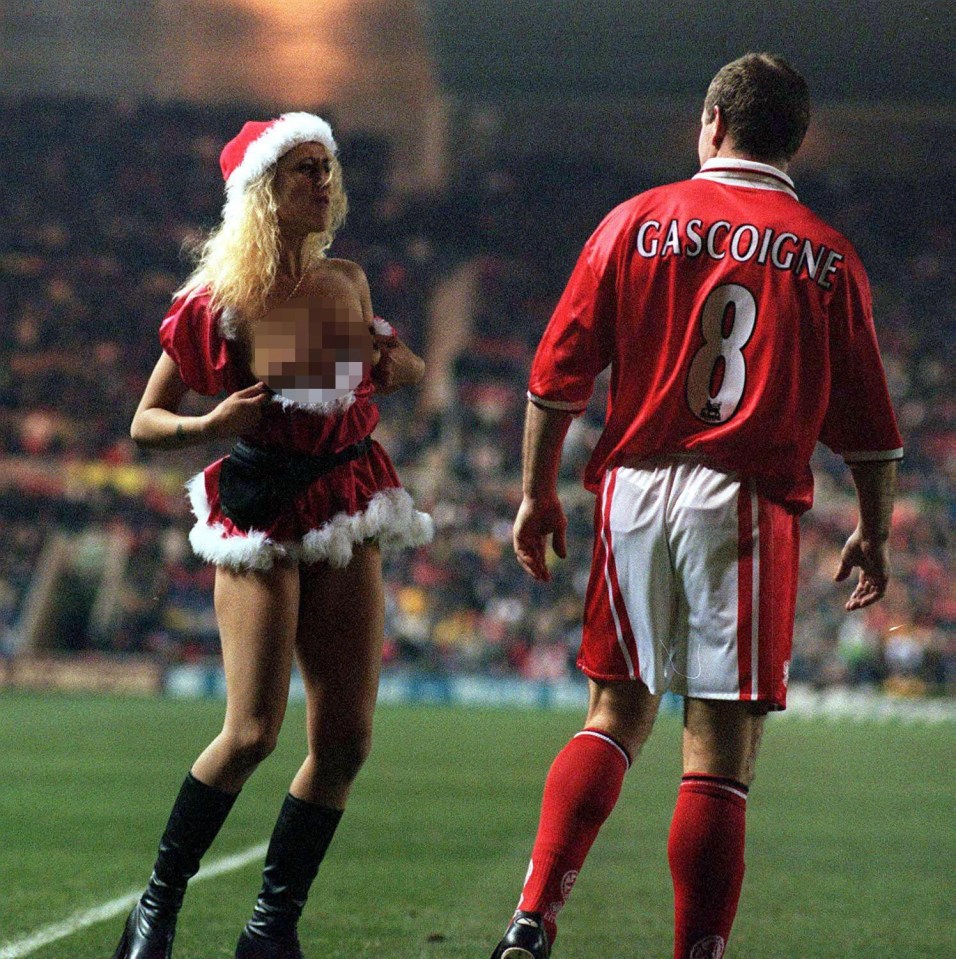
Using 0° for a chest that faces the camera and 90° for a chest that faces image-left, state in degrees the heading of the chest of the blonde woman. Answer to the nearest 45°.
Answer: approximately 315°

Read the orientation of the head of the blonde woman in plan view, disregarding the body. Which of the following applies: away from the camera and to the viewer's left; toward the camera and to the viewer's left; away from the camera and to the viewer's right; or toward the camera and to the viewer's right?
toward the camera and to the viewer's right
